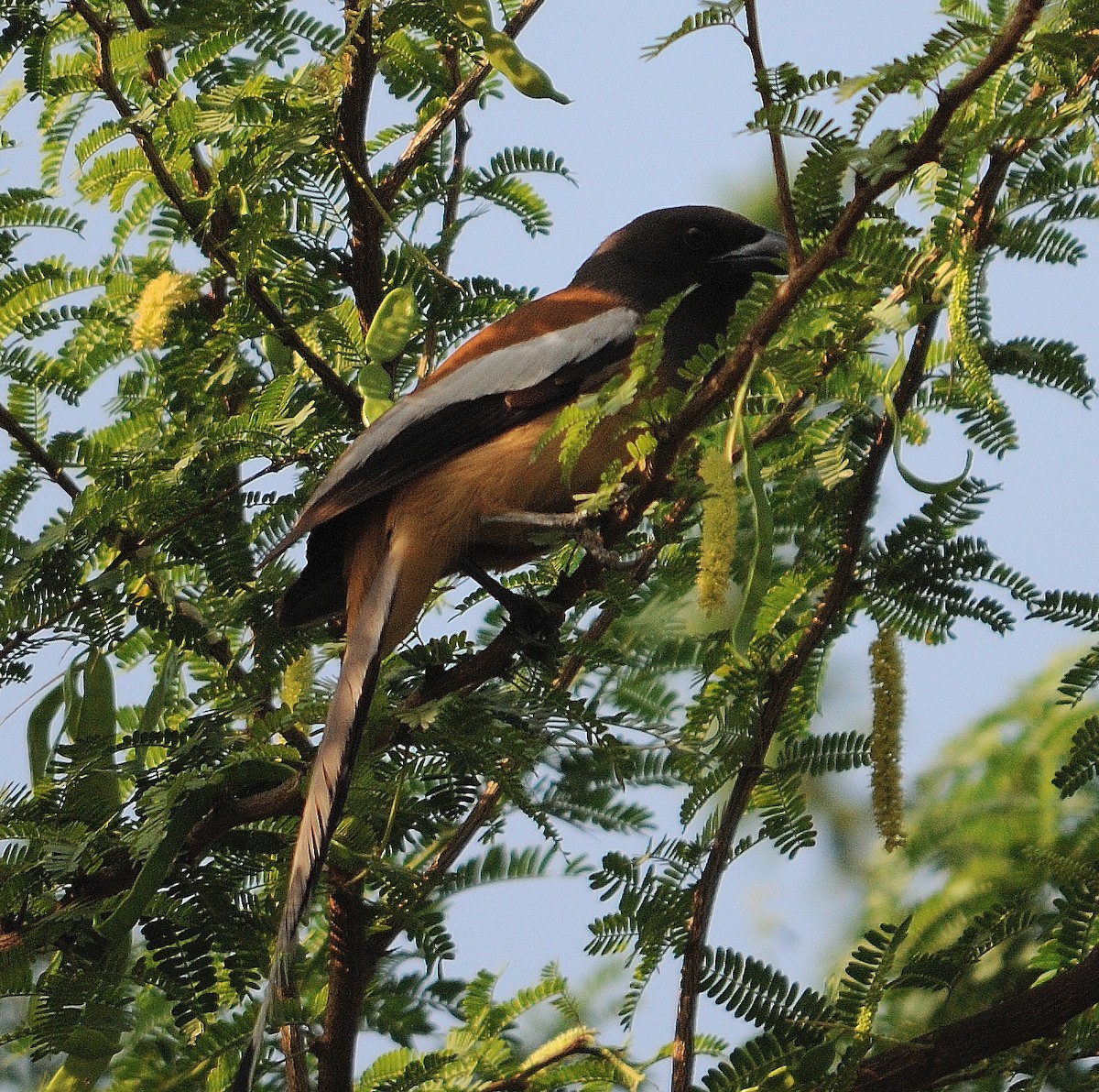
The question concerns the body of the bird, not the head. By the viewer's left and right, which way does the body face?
facing to the right of the viewer

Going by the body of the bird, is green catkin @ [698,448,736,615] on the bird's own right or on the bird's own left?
on the bird's own right

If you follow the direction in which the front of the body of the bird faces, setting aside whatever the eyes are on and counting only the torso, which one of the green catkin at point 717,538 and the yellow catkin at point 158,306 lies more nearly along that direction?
the green catkin
